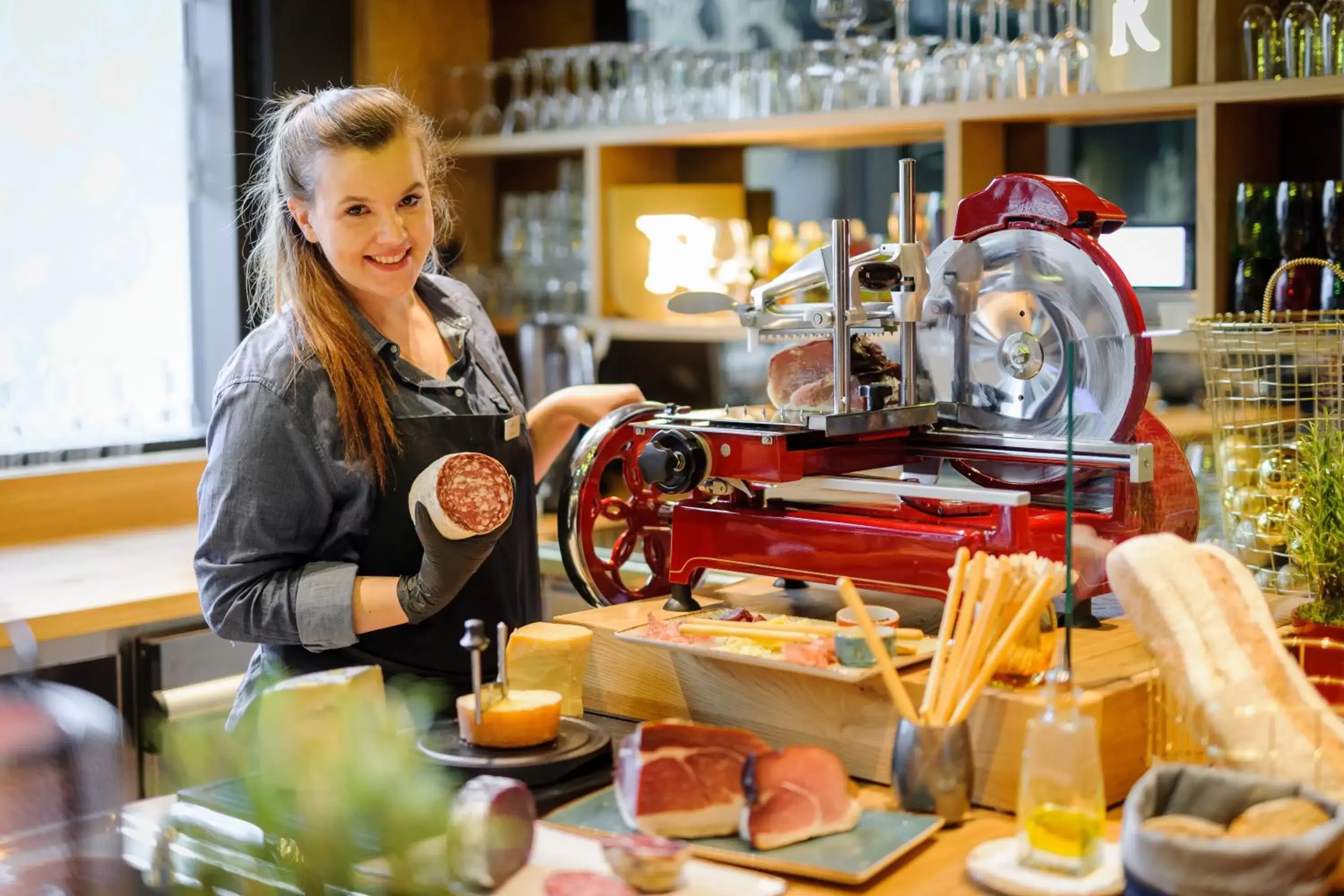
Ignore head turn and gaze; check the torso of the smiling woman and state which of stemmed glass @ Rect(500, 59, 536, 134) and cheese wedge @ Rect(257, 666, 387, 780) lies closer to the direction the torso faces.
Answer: the cheese wedge

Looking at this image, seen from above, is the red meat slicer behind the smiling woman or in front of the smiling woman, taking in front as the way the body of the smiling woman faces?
in front

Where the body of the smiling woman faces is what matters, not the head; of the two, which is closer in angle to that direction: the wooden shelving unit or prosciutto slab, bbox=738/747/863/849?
the prosciutto slab

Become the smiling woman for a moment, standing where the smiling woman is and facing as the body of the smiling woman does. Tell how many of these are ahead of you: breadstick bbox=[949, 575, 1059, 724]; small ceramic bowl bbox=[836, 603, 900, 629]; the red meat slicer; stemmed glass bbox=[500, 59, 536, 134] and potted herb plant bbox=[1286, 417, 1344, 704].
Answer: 4

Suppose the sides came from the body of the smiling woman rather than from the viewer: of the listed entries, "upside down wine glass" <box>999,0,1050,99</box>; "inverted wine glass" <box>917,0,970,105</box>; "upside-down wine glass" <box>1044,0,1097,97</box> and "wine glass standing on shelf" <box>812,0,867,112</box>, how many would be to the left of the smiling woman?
4

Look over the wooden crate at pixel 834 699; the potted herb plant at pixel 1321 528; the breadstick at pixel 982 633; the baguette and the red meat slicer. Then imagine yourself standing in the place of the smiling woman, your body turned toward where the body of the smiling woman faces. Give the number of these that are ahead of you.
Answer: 5

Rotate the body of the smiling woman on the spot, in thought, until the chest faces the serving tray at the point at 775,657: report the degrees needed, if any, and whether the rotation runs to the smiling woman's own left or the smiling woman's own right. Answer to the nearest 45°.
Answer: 0° — they already face it

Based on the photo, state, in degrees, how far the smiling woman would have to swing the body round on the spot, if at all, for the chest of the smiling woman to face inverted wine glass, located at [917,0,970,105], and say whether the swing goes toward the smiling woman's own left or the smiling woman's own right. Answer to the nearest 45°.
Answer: approximately 90° to the smiling woman's own left

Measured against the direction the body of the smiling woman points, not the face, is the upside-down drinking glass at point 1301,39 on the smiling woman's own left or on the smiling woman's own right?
on the smiling woman's own left
